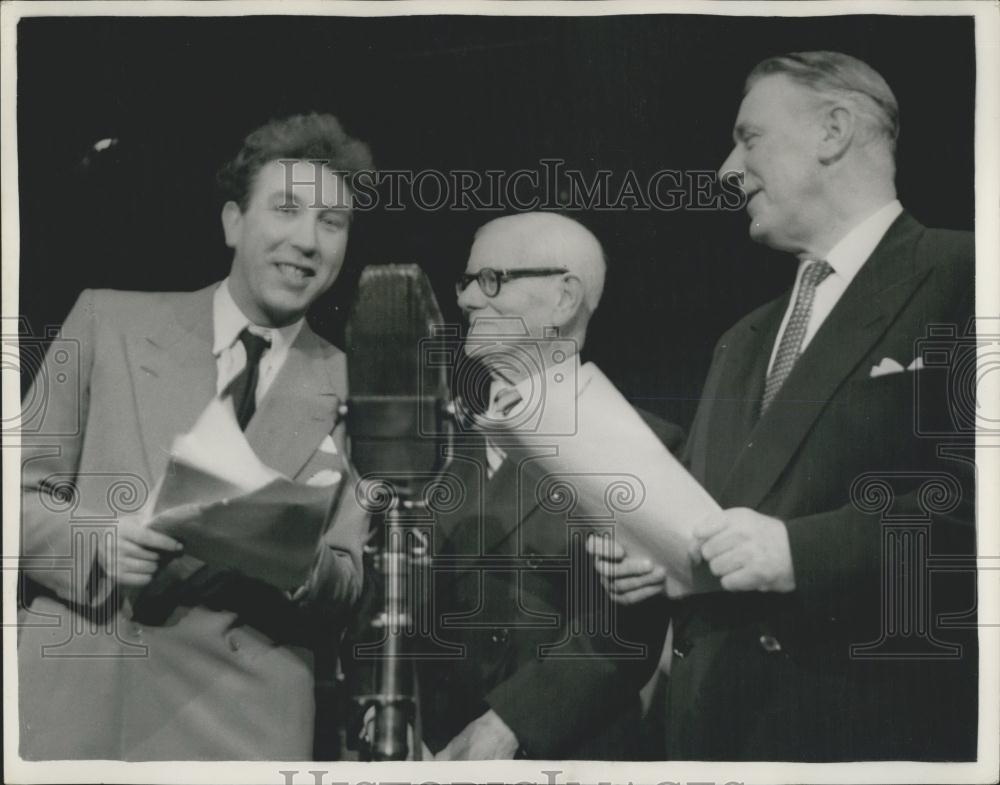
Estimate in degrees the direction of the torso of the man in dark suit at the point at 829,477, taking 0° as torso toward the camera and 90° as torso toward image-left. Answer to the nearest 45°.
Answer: approximately 45°

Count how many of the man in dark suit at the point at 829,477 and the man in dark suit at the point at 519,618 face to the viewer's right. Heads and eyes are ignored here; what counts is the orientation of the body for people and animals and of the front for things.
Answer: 0

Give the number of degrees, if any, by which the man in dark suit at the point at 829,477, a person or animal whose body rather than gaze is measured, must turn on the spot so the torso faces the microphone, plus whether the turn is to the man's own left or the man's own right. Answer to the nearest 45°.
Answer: approximately 45° to the man's own right

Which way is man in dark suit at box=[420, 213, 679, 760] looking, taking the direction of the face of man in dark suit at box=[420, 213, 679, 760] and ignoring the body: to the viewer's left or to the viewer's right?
to the viewer's left

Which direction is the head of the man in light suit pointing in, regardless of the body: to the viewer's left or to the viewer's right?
to the viewer's right

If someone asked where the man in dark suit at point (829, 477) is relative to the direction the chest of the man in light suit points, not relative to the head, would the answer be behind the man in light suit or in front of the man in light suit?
in front

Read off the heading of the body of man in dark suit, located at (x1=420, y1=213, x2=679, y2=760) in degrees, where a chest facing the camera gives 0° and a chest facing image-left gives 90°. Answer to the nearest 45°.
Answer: approximately 45°

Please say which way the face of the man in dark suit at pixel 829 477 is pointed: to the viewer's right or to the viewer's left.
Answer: to the viewer's left

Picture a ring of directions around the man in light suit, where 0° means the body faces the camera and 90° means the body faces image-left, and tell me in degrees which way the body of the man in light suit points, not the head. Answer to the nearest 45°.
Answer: approximately 315°

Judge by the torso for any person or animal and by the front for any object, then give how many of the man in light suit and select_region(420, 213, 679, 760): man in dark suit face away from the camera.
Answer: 0

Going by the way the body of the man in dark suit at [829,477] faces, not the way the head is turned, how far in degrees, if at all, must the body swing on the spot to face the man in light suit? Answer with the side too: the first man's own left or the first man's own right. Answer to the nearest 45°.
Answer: approximately 45° to the first man's own right
